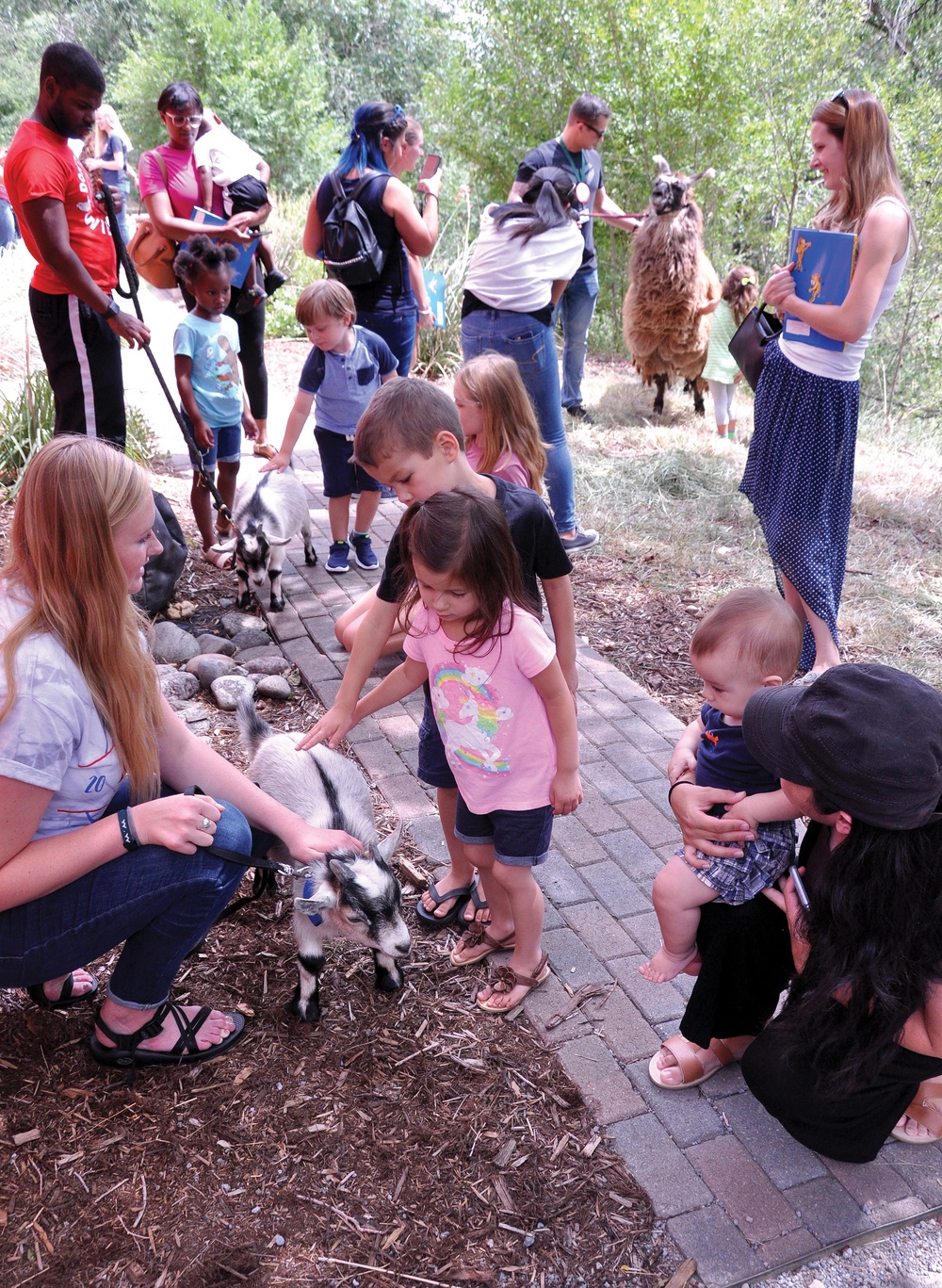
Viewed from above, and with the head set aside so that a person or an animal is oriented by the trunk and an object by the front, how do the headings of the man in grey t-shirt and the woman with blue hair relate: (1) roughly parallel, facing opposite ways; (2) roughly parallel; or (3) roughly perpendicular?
roughly perpendicular

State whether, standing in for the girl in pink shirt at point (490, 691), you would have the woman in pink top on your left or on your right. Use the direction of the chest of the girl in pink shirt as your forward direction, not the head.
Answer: on your right

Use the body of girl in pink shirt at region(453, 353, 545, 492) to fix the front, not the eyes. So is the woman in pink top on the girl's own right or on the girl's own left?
on the girl's own right

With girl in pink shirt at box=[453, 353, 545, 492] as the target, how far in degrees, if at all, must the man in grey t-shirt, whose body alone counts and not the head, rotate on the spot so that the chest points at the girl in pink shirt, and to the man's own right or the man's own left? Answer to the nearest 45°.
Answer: approximately 45° to the man's own right

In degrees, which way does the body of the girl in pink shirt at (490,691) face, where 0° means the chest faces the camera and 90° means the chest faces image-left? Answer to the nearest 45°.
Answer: approximately 45°

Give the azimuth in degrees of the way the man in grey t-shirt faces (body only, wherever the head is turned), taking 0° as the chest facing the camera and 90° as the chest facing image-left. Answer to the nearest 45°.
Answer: approximately 315°

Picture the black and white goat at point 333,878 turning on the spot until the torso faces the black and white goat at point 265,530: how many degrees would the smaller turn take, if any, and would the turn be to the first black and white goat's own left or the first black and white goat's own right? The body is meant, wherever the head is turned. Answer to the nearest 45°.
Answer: approximately 135° to the first black and white goat's own left

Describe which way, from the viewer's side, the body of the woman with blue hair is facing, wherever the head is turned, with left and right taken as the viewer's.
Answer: facing away from the viewer and to the right of the viewer
